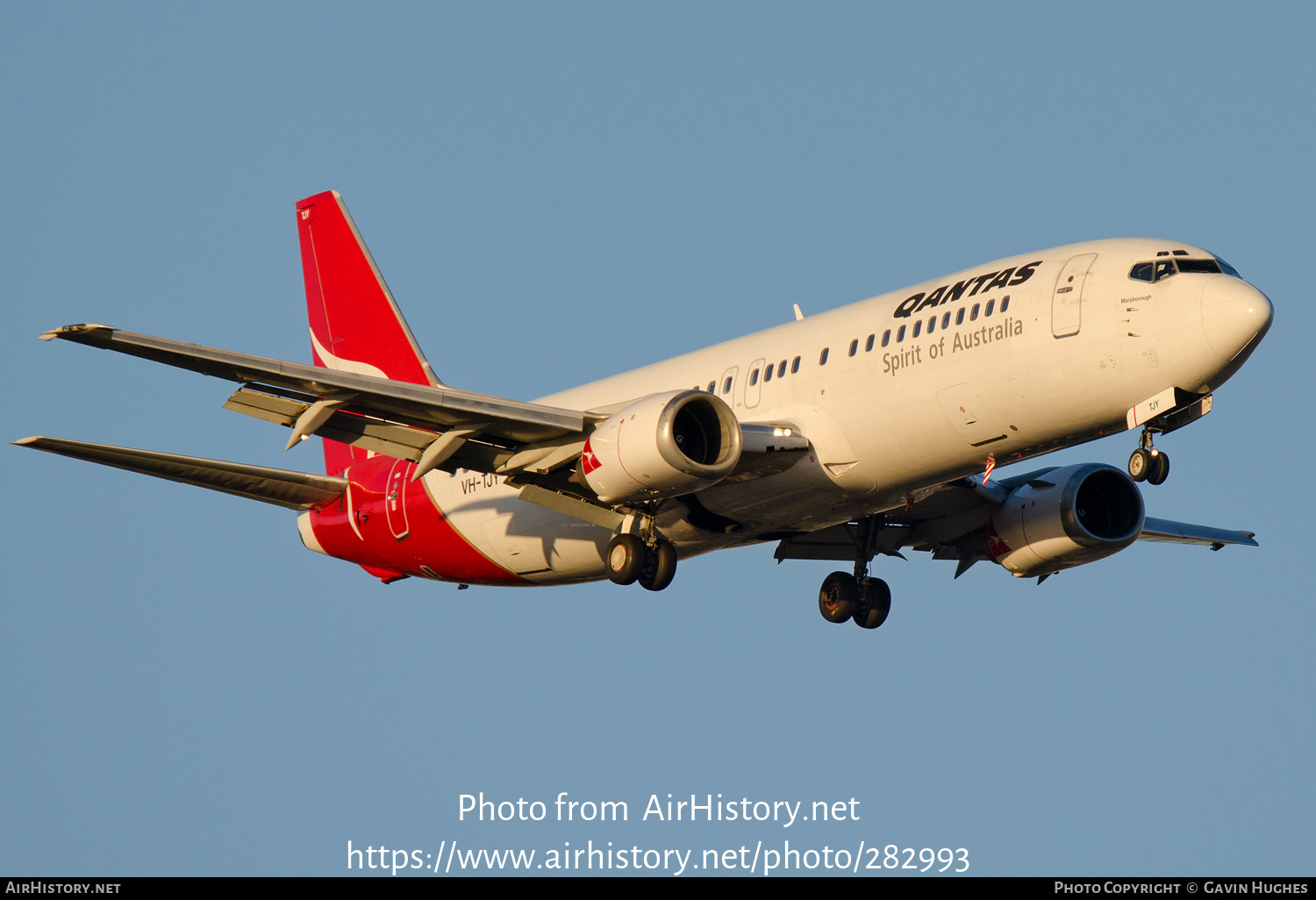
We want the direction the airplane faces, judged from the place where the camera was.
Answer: facing the viewer and to the right of the viewer
